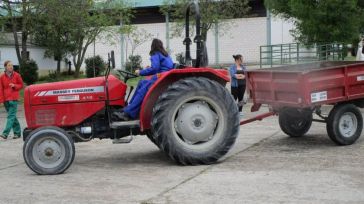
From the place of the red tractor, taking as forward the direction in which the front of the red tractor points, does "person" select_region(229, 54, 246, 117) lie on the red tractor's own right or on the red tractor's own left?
on the red tractor's own right

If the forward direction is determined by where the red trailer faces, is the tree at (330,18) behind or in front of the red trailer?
behind

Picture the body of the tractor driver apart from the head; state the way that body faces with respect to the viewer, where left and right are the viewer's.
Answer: facing to the left of the viewer

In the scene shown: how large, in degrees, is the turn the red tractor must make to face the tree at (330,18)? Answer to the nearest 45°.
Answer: approximately 135° to its right

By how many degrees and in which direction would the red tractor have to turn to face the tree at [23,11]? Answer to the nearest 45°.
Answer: approximately 90° to its right

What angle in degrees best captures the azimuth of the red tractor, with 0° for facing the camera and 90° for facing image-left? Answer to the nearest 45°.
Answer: approximately 90°

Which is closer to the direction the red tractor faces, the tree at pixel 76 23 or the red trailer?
the tree

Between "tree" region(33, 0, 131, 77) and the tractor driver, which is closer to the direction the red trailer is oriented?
the tractor driver

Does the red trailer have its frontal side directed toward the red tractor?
yes
